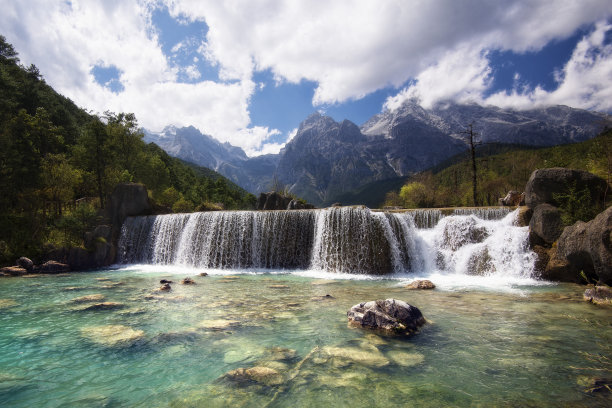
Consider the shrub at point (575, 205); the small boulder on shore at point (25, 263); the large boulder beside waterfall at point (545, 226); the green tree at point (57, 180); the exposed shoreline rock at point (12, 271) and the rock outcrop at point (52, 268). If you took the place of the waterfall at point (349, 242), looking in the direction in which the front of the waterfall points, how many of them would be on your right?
4

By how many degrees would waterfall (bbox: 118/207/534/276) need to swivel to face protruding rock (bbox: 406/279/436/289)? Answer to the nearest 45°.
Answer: approximately 45° to its left

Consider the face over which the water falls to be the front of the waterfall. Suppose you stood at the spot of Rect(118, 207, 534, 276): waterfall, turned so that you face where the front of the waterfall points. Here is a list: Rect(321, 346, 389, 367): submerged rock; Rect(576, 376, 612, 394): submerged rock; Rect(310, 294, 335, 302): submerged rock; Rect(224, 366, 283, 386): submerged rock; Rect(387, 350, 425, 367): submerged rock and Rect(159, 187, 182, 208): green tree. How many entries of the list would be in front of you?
5

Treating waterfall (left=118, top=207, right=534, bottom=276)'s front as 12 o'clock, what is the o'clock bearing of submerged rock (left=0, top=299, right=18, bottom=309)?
The submerged rock is roughly at 2 o'clock from the waterfall.

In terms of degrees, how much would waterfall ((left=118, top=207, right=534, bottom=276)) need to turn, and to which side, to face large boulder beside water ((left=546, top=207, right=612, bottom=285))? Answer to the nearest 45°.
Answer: approximately 45° to its left

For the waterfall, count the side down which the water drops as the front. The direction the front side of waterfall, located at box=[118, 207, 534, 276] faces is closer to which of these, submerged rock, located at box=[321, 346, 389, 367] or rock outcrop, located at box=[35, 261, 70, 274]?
the submerged rock

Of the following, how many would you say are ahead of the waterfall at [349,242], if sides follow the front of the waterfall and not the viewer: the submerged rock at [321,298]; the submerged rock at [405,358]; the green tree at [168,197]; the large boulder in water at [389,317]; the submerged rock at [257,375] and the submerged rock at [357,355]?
5

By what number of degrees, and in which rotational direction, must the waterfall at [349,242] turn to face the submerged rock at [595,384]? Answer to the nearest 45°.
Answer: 0° — it already faces it

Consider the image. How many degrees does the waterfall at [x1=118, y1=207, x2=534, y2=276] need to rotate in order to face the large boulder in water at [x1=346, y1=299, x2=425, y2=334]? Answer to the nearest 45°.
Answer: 0° — it already faces it

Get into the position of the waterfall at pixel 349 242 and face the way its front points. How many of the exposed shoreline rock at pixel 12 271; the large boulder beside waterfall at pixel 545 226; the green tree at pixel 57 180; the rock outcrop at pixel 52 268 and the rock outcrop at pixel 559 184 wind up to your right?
3

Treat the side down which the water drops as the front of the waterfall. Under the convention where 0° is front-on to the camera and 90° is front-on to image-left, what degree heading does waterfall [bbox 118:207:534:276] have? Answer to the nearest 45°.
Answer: approximately 0°

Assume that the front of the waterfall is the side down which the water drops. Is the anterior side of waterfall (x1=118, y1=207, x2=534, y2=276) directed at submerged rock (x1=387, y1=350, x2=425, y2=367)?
yes

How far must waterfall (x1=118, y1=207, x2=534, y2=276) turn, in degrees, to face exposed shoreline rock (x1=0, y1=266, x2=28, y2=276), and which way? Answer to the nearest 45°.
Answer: approximately 90° to its right

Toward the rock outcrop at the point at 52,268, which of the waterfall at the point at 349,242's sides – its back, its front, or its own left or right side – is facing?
right

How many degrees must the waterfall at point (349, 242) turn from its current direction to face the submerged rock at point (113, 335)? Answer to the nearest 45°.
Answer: approximately 45° to its right
